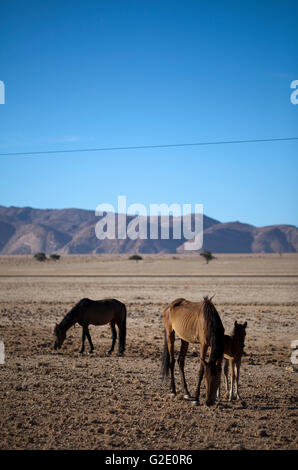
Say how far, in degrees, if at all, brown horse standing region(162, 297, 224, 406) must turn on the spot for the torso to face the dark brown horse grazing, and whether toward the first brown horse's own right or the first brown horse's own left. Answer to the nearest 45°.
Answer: approximately 180°

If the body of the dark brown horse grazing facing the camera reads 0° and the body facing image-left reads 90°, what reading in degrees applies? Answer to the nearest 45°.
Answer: approximately 90°

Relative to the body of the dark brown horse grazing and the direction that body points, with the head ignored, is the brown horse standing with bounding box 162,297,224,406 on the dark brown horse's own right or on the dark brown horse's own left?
on the dark brown horse's own left

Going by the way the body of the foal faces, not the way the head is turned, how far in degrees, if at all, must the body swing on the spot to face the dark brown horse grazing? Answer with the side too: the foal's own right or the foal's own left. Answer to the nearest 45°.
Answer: approximately 180°

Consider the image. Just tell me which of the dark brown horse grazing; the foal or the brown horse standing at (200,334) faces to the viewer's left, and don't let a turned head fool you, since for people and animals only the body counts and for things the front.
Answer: the dark brown horse grazing

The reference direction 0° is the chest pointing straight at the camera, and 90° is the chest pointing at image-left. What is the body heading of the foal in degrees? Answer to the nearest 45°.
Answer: approximately 315°

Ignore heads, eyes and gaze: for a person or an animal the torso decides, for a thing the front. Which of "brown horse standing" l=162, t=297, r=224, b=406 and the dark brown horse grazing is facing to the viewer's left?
the dark brown horse grazing

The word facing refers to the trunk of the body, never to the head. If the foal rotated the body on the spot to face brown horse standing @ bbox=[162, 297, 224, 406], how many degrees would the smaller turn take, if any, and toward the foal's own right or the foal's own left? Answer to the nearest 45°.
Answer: approximately 90° to the foal's own right
